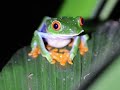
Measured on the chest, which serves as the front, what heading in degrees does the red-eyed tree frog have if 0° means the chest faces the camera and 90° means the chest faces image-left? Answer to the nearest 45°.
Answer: approximately 315°
